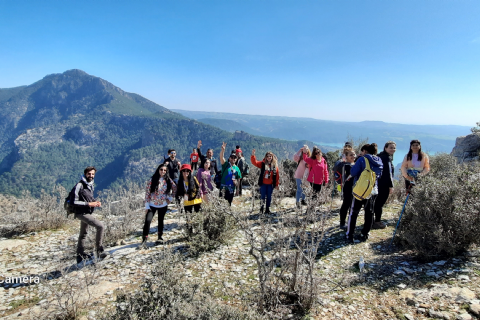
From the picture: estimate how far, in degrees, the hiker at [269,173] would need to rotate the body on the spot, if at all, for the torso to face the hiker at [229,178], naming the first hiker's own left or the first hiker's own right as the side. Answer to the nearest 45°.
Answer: approximately 90° to the first hiker's own right

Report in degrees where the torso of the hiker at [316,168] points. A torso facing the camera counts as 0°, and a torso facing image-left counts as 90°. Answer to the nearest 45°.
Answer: approximately 0°

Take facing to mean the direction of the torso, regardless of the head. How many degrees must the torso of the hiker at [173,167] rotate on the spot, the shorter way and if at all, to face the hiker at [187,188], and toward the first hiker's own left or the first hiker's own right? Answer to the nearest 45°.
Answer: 0° — they already face them

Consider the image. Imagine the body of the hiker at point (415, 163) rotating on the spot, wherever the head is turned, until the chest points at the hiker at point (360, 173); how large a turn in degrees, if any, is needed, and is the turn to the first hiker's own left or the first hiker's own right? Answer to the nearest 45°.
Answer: approximately 45° to the first hiker's own right

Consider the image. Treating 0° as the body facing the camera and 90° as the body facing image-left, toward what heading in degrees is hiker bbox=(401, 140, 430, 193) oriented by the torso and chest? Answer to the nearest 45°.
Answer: approximately 0°

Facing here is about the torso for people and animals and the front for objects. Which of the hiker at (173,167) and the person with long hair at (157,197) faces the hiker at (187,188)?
the hiker at (173,167)
